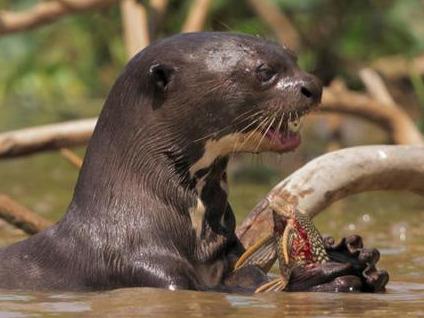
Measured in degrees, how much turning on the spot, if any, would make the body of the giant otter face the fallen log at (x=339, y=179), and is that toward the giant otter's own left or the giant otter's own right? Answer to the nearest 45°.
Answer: approximately 45° to the giant otter's own left

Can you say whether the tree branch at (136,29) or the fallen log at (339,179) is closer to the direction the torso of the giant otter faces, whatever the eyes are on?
the fallen log

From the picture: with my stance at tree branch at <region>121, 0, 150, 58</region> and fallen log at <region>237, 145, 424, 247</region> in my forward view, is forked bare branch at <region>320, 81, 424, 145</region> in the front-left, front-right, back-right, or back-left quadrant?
front-left

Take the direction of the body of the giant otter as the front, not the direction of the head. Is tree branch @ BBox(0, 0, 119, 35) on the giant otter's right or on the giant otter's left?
on the giant otter's left

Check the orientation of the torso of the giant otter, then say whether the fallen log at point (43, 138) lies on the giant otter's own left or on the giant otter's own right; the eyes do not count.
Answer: on the giant otter's own left

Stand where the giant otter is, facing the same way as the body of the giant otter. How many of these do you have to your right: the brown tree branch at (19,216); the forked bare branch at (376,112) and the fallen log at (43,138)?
0

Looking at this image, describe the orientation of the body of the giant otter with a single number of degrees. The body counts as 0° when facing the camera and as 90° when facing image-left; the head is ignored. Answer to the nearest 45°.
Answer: approximately 270°

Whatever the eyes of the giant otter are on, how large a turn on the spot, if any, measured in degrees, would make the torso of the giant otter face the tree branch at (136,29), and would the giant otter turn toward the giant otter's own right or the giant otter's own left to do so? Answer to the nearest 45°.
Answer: approximately 90° to the giant otter's own left
